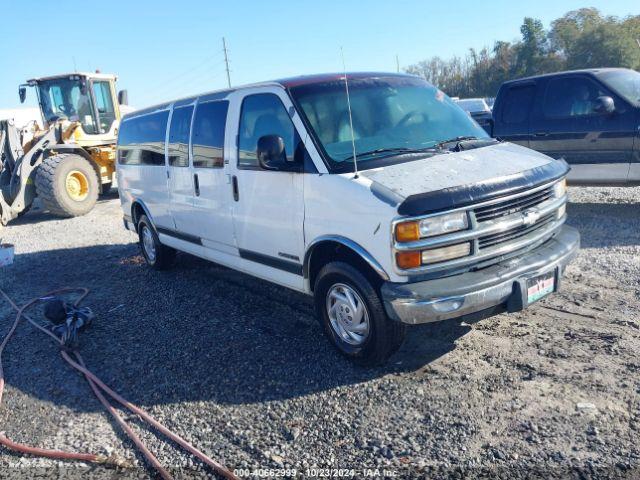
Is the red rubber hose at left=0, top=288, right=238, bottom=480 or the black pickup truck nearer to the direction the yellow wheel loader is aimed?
the red rubber hose

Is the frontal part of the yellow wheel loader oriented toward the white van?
no

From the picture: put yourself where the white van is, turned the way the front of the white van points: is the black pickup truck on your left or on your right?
on your left

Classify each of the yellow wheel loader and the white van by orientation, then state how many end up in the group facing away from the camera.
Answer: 0

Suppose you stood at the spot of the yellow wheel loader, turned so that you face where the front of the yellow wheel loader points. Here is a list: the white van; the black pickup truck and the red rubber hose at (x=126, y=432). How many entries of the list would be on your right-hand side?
0

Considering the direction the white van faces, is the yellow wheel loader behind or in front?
behind

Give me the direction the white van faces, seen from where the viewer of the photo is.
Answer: facing the viewer and to the right of the viewer

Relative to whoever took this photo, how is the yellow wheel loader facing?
facing the viewer and to the left of the viewer

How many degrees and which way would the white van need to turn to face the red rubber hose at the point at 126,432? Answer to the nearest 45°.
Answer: approximately 90° to its right

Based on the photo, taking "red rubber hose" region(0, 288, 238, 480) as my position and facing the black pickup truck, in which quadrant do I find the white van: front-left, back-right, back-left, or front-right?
front-left

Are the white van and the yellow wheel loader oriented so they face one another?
no
